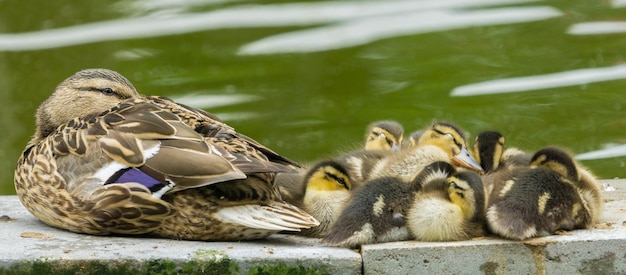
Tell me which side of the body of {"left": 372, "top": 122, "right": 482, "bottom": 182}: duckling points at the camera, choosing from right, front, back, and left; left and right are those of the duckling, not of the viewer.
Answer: right

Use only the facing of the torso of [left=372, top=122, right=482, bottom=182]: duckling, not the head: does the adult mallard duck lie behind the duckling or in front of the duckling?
behind

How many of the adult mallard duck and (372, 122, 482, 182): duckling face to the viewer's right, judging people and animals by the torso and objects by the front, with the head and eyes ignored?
1

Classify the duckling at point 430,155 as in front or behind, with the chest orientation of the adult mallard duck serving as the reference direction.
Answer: behind

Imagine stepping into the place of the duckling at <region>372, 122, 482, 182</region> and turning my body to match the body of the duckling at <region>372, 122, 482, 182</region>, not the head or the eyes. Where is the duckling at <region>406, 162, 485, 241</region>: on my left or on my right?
on my right

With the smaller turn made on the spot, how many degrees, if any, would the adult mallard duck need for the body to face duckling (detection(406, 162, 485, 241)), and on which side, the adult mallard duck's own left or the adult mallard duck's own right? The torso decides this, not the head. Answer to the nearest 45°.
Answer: approximately 180°

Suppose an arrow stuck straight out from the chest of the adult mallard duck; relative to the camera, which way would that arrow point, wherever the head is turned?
to the viewer's left

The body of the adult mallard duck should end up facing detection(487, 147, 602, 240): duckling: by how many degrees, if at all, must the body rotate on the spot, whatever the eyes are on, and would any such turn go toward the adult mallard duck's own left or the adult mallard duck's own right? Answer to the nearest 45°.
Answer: approximately 180°

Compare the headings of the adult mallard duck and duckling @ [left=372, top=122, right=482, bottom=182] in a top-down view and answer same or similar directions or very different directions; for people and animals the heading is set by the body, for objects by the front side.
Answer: very different directions

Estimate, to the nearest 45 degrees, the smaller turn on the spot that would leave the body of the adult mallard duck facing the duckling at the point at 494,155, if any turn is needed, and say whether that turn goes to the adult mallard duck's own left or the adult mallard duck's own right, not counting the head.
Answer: approximately 180°

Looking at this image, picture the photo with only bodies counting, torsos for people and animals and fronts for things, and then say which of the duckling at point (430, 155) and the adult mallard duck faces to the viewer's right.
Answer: the duckling
